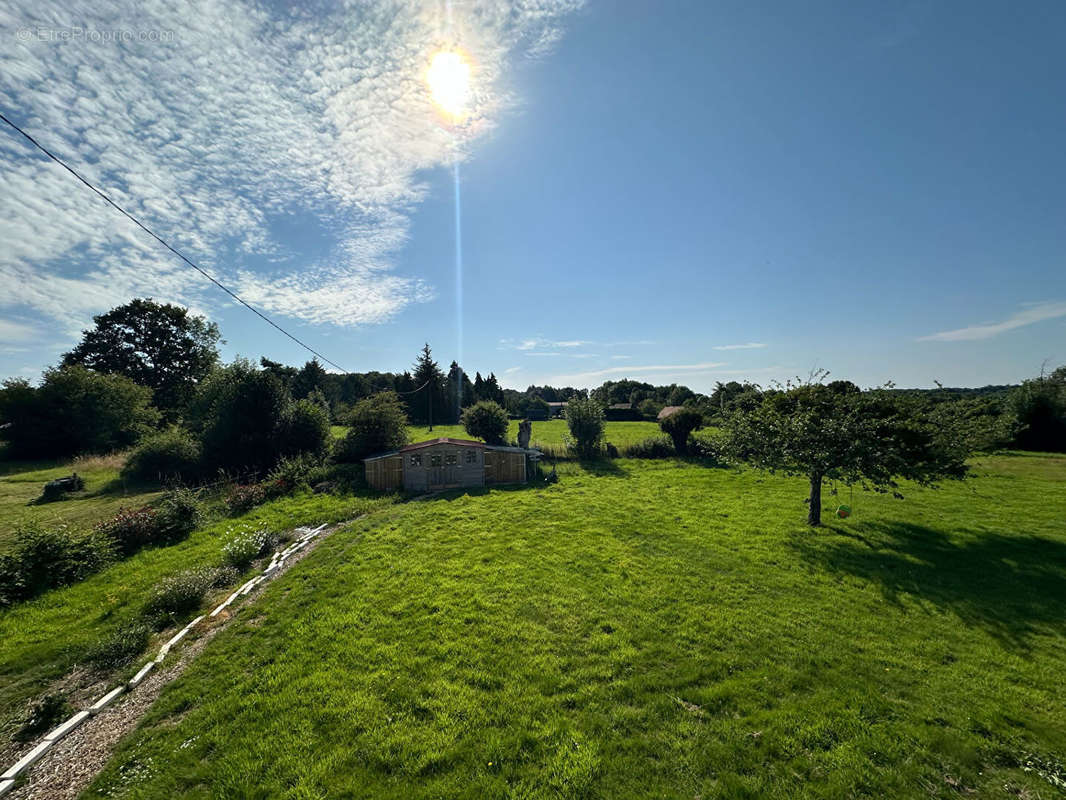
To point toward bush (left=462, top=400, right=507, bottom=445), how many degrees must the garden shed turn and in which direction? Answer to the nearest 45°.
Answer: approximately 180°

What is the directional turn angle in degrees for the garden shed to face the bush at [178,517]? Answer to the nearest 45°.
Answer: approximately 45° to its right

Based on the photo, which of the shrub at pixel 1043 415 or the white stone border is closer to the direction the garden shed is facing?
the white stone border

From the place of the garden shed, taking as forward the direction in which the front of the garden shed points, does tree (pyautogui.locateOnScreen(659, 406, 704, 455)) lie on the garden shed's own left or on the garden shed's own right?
on the garden shed's own left

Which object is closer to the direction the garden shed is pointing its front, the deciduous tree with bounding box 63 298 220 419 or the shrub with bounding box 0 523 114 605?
the shrub

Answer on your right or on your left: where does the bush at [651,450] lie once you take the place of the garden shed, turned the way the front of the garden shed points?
on your left

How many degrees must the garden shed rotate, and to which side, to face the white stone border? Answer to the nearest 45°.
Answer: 0° — it already faces it

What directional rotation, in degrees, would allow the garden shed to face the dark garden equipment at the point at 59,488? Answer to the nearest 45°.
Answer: approximately 90° to its right

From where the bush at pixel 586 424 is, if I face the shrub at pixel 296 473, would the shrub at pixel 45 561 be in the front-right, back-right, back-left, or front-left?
front-left

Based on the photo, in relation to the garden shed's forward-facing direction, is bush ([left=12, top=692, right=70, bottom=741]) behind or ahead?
ahead

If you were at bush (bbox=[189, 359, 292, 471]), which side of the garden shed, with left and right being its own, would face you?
right

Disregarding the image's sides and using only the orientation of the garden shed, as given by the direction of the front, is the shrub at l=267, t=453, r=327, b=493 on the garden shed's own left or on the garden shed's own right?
on the garden shed's own right

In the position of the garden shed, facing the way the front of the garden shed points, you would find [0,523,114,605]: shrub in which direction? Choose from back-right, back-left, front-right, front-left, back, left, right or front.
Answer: front-right

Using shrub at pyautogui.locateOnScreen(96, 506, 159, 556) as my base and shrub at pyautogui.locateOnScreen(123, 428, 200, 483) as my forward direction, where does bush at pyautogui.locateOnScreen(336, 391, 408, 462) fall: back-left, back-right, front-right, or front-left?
front-right

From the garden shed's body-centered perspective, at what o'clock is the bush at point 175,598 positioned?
The bush is roughly at 1 o'clock from the garden shed.

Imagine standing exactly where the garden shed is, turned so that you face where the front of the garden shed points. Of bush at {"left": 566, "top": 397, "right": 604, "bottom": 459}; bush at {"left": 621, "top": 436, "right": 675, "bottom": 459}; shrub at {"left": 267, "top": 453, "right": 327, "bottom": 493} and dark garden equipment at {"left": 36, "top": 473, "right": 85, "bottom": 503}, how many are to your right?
2

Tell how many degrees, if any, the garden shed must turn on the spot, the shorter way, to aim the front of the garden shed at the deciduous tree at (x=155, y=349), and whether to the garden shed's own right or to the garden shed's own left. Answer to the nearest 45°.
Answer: approximately 135° to the garden shed's own right

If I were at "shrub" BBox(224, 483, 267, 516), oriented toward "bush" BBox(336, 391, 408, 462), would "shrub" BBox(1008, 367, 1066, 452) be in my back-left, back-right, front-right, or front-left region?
front-right

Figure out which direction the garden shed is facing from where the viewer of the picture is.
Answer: facing the viewer
